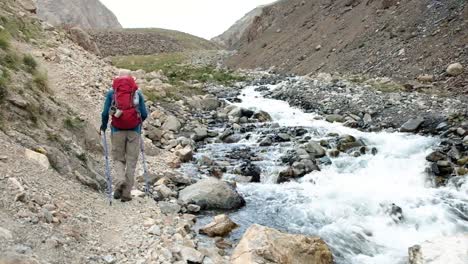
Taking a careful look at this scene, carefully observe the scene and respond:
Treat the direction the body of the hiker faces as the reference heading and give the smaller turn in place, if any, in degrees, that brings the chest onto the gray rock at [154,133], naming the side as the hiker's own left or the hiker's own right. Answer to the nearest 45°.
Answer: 0° — they already face it

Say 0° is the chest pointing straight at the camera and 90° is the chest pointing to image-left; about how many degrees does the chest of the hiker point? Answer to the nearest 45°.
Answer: approximately 180°

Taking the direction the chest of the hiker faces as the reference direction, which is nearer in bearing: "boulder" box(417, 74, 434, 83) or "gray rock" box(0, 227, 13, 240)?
the boulder

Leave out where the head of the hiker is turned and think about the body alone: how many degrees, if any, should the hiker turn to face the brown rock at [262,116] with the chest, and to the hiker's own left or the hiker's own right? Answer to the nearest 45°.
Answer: approximately 45° to the hiker's own right

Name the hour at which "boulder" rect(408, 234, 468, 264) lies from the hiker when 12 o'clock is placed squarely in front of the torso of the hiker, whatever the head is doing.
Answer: The boulder is roughly at 4 o'clock from the hiker.

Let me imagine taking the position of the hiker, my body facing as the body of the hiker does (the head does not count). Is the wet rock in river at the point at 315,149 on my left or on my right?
on my right
